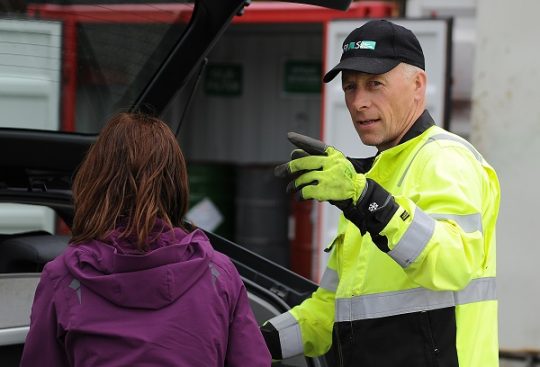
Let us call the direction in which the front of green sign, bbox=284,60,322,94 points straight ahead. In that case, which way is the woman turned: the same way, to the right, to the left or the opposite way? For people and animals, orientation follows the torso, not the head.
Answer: the opposite way

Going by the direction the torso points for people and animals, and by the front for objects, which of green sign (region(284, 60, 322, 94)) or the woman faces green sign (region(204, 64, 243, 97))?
the woman

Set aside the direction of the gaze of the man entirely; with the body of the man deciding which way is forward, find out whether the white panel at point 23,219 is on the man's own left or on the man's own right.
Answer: on the man's own right

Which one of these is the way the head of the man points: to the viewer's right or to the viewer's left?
to the viewer's left

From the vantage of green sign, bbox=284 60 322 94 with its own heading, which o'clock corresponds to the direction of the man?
The man is roughly at 12 o'clock from the green sign.

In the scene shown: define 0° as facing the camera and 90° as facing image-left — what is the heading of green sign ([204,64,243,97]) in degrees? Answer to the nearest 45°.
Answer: approximately 0°

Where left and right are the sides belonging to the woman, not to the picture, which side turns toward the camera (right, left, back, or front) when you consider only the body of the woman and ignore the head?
back
